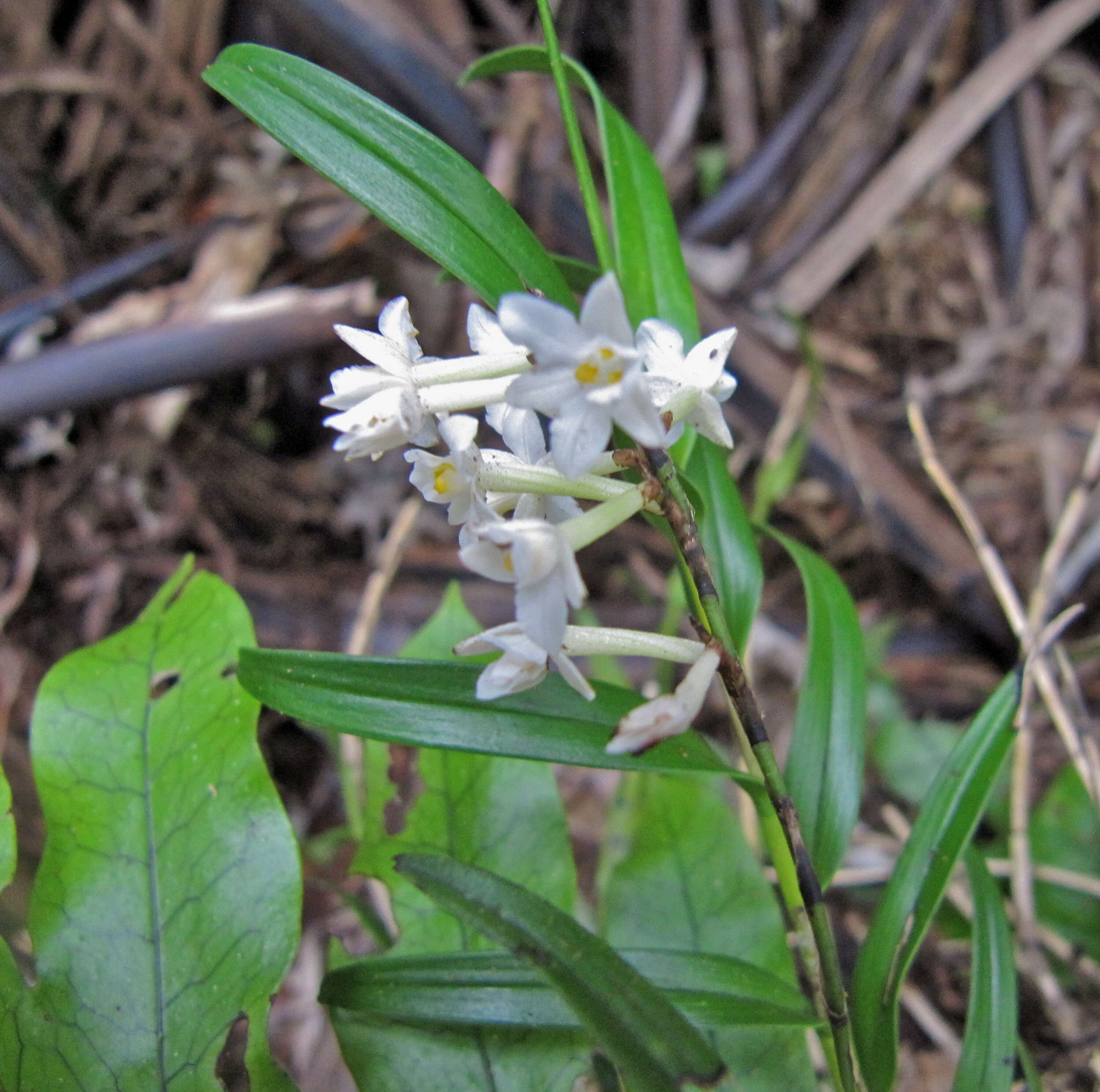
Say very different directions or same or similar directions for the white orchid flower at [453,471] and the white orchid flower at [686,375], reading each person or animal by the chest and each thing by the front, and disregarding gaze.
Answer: very different directions

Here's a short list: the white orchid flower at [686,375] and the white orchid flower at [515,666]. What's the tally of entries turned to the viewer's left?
1

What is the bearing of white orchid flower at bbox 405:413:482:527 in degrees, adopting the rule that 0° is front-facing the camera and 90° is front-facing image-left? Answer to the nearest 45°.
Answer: approximately 45°

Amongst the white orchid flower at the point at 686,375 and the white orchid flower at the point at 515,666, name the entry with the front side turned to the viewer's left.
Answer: the white orchid flower at the point at 515,666

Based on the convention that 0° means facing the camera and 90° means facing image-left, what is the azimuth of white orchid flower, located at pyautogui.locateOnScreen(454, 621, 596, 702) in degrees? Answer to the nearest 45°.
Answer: approximately 90°
